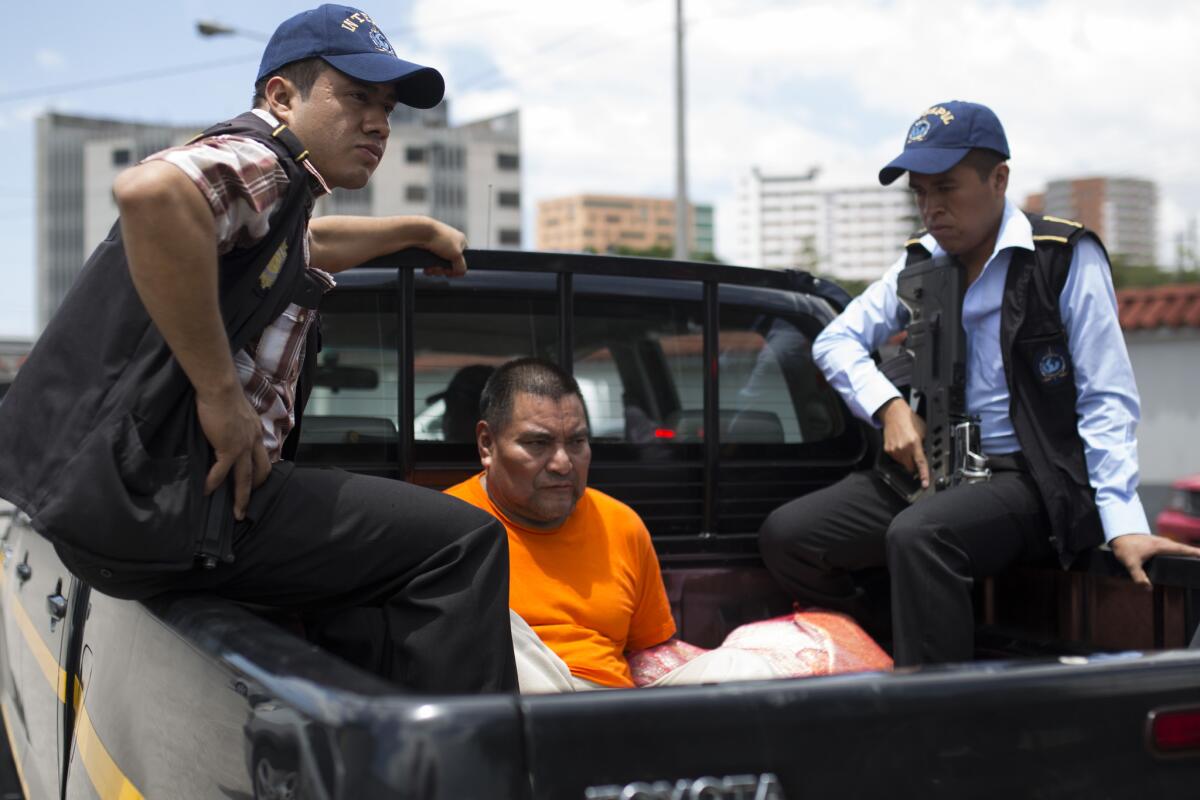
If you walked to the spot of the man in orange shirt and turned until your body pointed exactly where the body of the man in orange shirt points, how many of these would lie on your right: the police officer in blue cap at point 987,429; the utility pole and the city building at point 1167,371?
0

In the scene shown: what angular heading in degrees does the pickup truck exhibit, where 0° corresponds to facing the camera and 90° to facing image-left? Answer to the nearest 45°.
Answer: approximately 135°

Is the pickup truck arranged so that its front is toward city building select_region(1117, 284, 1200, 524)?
no

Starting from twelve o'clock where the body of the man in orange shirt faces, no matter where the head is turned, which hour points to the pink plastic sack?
The pink plastic sack is roughly at 10 o'clock from the man in orange shirt.

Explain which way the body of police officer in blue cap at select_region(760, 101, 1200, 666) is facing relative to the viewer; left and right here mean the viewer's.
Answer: facing the viewer and to the left of the viewer

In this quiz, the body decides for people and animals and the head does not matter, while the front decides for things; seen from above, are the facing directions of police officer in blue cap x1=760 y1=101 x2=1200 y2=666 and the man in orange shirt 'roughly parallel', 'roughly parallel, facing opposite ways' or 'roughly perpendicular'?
roughly perpendicular

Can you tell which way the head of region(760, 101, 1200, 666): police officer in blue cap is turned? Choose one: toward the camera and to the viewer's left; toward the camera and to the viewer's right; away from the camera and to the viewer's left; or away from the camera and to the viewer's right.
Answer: toward the camera and to the viewer's left

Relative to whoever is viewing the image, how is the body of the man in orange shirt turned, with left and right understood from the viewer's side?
facing the viewer and to the right of the viewer

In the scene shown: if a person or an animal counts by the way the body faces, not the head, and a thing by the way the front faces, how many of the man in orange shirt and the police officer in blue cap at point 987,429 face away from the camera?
0

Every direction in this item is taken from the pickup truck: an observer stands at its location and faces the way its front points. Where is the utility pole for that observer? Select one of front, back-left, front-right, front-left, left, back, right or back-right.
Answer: front-right

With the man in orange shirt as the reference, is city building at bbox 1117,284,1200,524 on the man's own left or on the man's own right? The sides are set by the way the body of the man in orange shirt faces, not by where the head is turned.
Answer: on the man's own left

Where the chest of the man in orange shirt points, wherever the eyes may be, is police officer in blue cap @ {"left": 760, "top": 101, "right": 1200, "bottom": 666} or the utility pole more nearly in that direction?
the police officer in blue cap

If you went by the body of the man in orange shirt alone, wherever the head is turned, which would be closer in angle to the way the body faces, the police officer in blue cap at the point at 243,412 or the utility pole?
the police officer in blue cap
